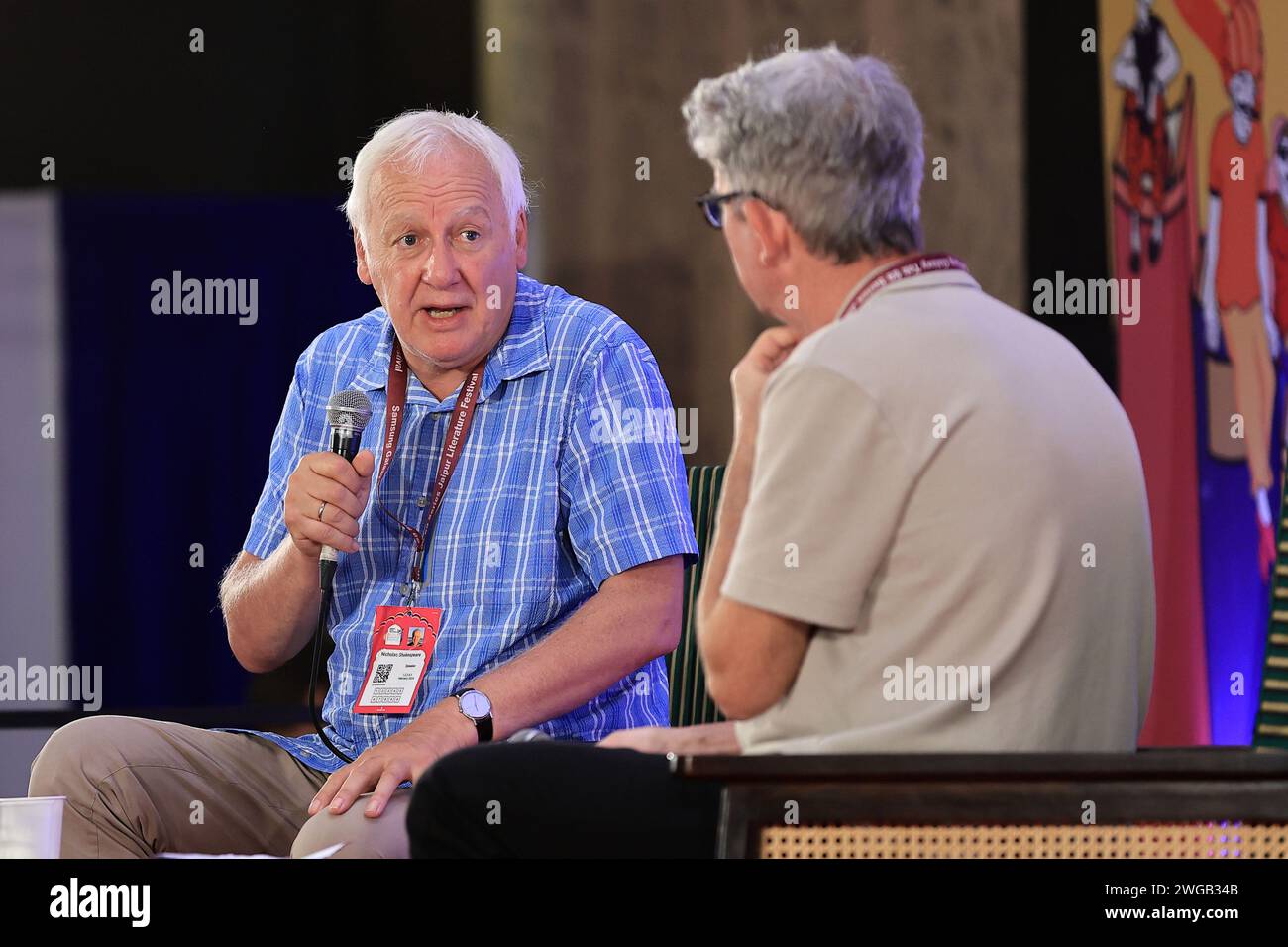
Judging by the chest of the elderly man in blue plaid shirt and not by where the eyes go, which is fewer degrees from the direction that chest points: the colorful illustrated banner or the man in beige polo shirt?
the man in beige polo shirt

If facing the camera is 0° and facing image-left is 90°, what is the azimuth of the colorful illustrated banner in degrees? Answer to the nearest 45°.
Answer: approximately 0°

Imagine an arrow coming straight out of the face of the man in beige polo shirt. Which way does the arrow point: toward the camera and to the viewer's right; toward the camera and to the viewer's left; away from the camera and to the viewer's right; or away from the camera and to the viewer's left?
away from the camera and to the viewer's left

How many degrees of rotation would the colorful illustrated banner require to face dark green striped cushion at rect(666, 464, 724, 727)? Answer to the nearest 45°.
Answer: approximately 45° to its right

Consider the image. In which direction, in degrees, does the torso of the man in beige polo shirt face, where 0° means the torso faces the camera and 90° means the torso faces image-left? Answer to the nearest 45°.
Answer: approximately 135°

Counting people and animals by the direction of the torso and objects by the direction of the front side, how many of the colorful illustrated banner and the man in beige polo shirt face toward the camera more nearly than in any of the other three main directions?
1

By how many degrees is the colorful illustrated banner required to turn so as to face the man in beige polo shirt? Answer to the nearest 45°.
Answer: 0° — it already faces them
